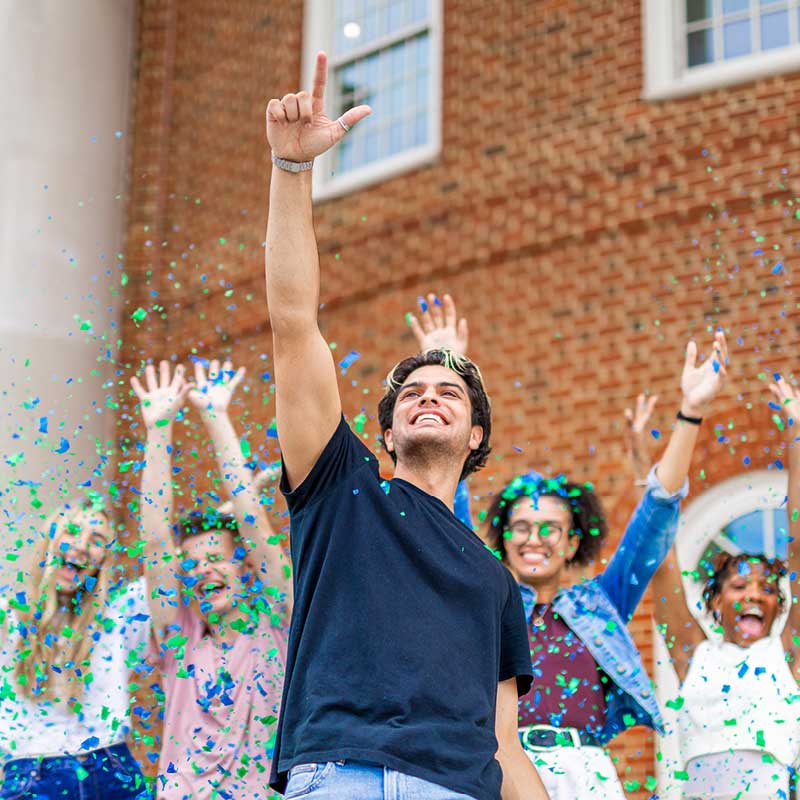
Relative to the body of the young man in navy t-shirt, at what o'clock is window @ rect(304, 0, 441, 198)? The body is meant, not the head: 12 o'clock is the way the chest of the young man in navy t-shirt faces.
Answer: The window is roughly at 6 o'clock from the young man in navy t-shirt.

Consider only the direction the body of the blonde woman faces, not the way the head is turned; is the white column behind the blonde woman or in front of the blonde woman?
behind

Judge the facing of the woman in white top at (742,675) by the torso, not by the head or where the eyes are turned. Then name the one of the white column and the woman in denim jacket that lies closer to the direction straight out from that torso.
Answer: the woman in denim jacket

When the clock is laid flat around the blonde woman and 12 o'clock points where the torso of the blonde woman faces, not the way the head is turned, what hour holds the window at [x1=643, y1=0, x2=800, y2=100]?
The window is roughly at 8 o'clock from the blonde woman.

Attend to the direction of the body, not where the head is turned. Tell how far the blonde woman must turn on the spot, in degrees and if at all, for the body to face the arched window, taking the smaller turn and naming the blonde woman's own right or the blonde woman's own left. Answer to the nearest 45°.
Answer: approximately 135° to the blonde woman's own left

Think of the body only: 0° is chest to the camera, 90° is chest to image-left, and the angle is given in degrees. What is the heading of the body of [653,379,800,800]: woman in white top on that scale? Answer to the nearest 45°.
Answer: approximately 0°

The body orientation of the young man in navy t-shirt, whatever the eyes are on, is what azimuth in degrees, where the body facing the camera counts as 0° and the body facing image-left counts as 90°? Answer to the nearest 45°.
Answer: approximately 0°

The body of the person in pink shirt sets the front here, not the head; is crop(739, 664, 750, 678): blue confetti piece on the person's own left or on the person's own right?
on the person's own left

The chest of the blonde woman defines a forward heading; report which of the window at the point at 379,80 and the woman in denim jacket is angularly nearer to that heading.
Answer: the woman in denim jacket

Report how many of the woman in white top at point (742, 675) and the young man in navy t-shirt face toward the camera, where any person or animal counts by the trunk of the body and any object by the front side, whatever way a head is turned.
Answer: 2

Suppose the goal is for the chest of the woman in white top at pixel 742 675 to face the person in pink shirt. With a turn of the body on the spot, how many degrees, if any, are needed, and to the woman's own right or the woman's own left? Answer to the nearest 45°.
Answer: approximately 90° to the woman's own right

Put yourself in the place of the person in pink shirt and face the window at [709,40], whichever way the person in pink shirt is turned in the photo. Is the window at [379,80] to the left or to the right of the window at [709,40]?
left
